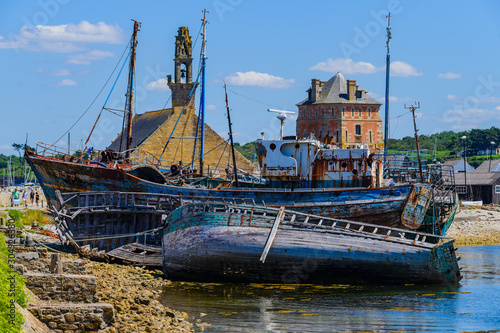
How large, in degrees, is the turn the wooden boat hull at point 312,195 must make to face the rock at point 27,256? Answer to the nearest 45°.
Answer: approximately 45° to its left

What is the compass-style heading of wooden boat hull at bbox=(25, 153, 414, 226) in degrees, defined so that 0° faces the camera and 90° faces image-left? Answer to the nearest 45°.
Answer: approximately 90°

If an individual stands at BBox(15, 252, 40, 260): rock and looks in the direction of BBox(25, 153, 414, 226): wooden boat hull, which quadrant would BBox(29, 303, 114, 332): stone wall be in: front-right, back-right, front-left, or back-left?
back-right

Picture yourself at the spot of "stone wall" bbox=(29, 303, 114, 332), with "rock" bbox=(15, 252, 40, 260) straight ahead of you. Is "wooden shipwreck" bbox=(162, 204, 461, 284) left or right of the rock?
right

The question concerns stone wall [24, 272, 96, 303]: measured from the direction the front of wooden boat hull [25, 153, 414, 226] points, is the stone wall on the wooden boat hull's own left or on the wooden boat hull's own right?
on the wooden boat hull's own left

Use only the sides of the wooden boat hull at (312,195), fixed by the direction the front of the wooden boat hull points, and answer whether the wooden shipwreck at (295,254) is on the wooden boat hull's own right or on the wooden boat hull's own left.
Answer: on the wooden boat hull's own left
